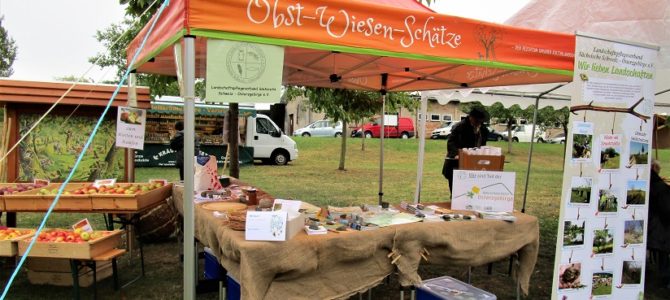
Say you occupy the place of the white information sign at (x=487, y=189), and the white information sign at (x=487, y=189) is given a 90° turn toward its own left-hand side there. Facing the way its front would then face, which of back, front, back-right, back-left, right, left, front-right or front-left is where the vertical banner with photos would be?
front

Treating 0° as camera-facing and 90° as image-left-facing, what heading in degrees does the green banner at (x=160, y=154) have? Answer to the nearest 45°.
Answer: approximately 0°

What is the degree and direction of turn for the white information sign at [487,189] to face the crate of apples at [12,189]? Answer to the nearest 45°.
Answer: approximately 90° to its right

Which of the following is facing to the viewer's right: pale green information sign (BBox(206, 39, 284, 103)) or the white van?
the white van

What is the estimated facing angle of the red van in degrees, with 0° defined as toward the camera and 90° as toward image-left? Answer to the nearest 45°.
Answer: approximately 90°

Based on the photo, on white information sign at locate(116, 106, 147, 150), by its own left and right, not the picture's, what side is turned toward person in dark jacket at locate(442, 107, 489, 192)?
left

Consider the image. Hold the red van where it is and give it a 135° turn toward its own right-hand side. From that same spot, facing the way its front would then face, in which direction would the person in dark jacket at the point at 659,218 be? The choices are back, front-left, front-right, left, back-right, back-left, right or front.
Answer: back-right

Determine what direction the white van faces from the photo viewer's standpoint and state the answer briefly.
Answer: facing to the right of the viewer
